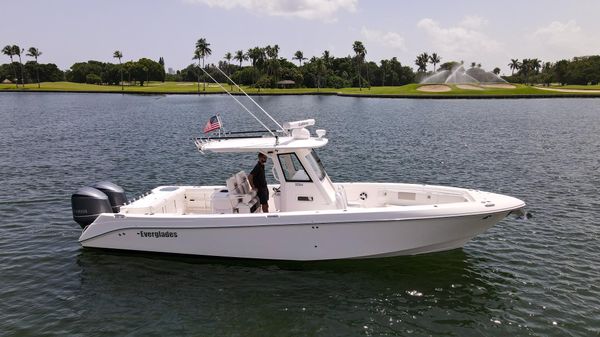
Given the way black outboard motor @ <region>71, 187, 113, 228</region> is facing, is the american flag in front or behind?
in front

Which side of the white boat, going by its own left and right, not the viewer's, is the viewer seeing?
right

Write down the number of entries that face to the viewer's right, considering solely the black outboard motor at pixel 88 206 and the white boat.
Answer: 2

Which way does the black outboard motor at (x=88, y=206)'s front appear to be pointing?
to the viewer's right
